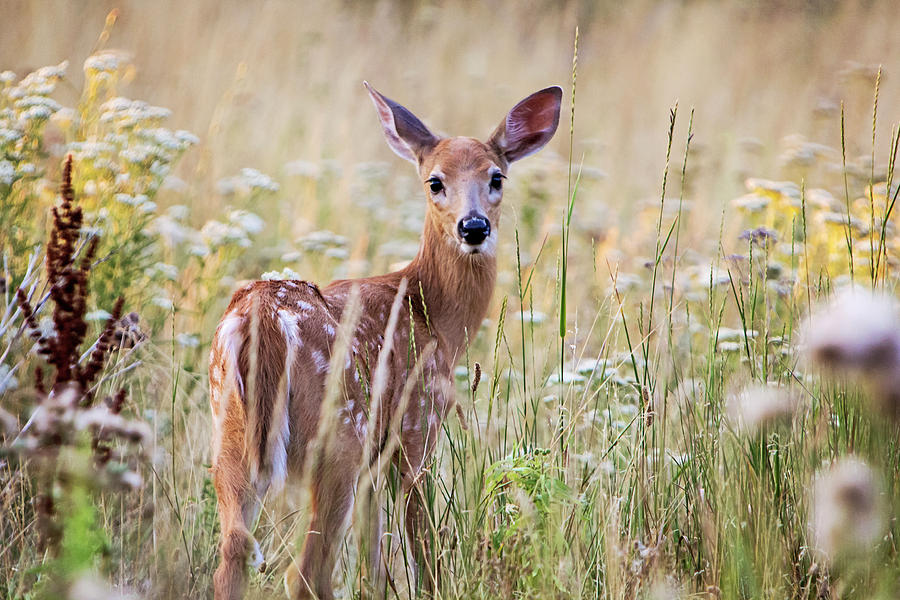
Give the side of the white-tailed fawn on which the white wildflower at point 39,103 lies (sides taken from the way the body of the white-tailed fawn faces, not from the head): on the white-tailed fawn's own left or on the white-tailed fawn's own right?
on the white-tailed fawn's own left

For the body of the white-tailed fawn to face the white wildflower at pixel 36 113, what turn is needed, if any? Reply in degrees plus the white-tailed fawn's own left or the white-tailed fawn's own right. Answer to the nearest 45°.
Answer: approximately 90° to the white-tailed fawn's own left

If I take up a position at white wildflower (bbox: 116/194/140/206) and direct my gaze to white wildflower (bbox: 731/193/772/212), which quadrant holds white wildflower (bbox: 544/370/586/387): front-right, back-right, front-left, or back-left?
front-right

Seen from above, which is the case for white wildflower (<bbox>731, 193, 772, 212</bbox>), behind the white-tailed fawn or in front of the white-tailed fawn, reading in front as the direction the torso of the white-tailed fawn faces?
in front

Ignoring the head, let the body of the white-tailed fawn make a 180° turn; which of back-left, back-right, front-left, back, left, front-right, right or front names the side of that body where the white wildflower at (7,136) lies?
right

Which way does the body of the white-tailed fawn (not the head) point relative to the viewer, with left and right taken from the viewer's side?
facing away from the viewer and to the right of the viewer

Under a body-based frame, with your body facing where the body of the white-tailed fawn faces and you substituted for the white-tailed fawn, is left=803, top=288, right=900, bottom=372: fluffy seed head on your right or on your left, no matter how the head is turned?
on your right

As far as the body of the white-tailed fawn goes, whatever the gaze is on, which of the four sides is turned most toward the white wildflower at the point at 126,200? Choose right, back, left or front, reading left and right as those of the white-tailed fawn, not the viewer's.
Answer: left

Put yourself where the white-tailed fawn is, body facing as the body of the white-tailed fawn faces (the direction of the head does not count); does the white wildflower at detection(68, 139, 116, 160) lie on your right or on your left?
on your left

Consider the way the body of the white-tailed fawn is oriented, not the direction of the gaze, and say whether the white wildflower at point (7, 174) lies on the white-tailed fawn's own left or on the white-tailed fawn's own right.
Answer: on the white-tailed fawn's own left

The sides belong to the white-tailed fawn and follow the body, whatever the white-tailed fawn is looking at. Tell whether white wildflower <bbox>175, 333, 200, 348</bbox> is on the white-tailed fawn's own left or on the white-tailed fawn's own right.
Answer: on the white-tailed fawn's own left

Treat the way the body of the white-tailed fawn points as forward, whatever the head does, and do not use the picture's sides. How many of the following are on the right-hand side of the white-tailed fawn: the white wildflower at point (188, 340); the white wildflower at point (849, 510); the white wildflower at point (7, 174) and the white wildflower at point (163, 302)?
1

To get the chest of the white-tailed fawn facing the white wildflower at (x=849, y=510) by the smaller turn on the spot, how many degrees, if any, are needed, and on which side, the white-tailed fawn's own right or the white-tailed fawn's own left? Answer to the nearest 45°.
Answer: approximately 90° to the white-tailed fawn's own right
